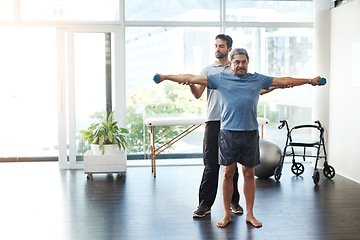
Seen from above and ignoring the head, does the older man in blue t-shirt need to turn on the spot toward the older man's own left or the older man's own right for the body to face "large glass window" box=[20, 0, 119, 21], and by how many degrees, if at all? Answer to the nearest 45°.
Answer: approximately 135° to the older man's own right

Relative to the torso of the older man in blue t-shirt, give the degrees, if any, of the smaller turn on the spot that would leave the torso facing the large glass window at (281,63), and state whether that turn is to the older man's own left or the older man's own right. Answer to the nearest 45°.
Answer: approximately 180°

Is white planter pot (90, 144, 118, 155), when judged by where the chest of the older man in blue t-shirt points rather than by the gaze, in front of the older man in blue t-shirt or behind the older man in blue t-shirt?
behind

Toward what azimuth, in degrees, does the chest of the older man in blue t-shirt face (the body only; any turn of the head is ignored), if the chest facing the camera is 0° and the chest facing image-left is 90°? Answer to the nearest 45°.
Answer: approximately 0°

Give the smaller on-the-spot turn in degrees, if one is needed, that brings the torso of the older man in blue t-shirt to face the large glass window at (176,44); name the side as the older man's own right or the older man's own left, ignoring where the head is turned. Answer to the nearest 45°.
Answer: approximately 180°

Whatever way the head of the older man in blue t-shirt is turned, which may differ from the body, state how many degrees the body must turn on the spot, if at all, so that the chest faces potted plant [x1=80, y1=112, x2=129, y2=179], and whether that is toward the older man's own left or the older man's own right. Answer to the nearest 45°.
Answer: approximately 135° to the older man's own right

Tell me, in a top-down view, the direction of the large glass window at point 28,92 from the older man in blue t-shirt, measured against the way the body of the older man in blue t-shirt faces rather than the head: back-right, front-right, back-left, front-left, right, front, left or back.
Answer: back-right

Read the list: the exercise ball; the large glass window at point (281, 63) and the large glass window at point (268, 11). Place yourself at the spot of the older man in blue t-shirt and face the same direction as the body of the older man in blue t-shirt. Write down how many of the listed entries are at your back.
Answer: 3

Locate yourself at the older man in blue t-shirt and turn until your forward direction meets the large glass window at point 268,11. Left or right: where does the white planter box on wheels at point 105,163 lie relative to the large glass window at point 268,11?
left

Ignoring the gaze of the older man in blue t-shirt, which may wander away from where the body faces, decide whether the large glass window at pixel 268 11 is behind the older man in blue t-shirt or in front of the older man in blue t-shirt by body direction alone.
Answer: behind
